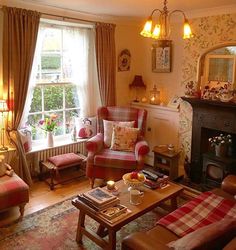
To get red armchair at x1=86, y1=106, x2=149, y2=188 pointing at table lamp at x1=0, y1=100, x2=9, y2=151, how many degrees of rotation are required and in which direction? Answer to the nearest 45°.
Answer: approximately 90° to its right

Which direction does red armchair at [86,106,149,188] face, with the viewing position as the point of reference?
facing the viewer

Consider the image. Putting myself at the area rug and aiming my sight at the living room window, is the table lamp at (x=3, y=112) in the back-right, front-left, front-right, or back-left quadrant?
front-left

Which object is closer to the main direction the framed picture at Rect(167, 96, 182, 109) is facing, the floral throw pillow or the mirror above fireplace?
the floral throw pillow

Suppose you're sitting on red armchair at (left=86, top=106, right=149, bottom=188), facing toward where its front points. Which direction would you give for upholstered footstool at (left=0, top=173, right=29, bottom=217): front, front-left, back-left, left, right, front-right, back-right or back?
front-right

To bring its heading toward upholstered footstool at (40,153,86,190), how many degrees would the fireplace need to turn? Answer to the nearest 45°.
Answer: approximately 45° to its right

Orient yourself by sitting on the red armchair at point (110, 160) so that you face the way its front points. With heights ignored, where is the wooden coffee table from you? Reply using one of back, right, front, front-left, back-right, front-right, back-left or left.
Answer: front

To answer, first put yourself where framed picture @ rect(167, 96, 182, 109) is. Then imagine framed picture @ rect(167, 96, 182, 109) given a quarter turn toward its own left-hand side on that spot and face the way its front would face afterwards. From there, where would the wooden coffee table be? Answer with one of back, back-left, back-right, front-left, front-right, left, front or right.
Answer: front-right

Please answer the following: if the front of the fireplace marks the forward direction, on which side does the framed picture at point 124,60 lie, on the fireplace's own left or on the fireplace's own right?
on the fireplace's own right

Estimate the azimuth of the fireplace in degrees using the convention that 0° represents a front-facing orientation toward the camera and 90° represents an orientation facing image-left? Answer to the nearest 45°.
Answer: approximately 45°

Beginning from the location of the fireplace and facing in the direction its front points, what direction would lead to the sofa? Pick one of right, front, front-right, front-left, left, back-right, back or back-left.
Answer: front-left

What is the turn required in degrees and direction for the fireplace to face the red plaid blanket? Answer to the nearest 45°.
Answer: approximately 45° to its left

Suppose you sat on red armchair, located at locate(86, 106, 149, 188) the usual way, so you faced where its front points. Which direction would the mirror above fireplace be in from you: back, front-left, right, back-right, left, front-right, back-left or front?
left

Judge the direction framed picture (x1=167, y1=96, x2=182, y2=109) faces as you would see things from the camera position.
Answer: facing the viewer and to the left of the viewer

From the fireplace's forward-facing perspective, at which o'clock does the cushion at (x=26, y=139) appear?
The cushion is roughly at 1 o'clock from the fireplace.

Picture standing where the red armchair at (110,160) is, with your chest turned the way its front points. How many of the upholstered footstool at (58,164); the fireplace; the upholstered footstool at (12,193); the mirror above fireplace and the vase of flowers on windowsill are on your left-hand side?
2

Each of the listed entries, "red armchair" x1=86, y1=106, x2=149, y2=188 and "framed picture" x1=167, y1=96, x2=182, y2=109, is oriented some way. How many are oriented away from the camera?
0

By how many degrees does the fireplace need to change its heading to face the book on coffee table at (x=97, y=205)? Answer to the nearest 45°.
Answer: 0° — it already faces it

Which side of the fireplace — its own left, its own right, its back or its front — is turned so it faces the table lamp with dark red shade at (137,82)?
right

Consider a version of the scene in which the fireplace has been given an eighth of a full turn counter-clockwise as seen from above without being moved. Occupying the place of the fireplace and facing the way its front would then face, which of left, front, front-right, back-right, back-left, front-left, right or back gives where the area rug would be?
front-right
